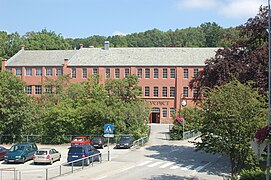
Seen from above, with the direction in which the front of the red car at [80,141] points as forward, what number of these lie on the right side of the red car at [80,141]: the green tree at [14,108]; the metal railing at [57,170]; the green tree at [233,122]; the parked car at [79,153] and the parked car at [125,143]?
1

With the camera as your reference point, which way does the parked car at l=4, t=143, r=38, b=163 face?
facing the viewer and to the left of the viewer

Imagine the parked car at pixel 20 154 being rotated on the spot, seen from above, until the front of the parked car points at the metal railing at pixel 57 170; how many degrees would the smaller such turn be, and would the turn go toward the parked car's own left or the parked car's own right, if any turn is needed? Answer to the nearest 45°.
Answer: approximately 45° to the parked car's own left

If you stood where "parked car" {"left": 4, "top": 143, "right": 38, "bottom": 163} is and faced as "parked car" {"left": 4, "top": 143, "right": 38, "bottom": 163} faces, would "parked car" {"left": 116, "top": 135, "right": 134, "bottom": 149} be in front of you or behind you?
behind

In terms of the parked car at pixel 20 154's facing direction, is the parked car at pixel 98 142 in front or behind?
behind
